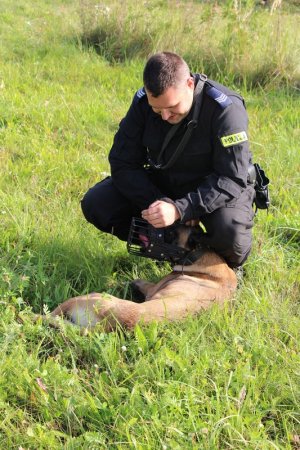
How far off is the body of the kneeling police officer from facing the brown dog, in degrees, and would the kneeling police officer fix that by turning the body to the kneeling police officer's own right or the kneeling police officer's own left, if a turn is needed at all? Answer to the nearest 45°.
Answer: approximately 45° to the kneeling police officer's own left

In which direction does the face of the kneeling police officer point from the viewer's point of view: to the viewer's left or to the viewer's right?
to the viewer's left

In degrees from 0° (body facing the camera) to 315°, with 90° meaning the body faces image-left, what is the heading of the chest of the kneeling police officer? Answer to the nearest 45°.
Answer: approximately 45°
